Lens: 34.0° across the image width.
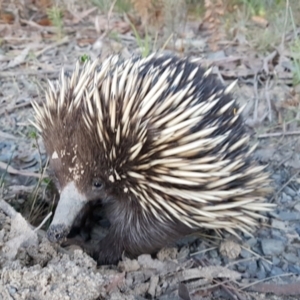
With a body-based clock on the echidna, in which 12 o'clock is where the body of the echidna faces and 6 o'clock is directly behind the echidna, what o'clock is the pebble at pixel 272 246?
The pebble is roughly at 7 o'clock from the echidna.

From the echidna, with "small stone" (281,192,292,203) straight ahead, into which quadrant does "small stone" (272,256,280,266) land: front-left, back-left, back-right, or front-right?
front-right

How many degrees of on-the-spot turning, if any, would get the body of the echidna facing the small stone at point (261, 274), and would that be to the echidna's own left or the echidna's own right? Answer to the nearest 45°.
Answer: approximately 135° to the echidna's own left

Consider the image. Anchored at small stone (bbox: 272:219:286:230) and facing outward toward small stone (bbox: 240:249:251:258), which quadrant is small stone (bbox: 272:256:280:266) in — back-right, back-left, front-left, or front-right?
front-left

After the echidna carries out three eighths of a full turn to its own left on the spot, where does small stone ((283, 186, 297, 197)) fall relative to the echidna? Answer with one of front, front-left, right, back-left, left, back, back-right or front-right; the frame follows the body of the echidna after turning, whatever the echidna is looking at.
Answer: front-left

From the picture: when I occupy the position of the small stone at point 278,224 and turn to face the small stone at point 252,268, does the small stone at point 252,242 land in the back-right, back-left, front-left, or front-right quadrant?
front-right

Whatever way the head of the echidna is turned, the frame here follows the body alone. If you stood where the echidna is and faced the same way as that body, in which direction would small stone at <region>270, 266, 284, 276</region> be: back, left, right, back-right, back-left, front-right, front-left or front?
back-left

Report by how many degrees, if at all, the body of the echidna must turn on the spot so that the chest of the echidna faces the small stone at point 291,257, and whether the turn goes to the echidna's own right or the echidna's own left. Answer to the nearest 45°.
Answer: approximately 135° to the echidna's own left

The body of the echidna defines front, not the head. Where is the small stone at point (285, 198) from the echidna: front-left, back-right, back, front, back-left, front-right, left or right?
back

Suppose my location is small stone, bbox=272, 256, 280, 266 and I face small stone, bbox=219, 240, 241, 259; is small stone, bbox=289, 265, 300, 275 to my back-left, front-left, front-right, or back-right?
back-left

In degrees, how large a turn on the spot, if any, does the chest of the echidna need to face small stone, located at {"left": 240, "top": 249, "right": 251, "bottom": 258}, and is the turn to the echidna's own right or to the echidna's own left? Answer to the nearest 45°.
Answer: approximately 135° to the echidna's own left

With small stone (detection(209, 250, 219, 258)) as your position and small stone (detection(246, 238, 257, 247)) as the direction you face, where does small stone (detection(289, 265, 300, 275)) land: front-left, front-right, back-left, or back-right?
front-right

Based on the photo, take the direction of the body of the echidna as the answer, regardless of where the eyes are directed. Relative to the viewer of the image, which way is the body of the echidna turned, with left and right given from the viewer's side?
facing the viewer and to the left of the viewer

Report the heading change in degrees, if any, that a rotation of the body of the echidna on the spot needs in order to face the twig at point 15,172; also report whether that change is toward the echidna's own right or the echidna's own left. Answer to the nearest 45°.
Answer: approximately 90° to the echidna's own right

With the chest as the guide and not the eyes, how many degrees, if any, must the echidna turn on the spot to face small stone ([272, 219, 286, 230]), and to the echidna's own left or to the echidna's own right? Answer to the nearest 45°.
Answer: approximately 180°

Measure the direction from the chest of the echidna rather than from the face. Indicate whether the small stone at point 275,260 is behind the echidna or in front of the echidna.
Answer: behind
